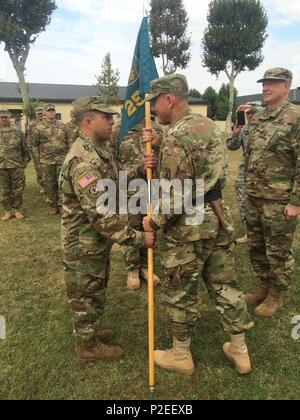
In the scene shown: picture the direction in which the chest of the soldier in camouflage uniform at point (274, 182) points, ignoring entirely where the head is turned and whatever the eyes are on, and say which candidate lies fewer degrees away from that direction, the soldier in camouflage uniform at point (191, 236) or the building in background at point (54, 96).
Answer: the soldier in camouflage uniform

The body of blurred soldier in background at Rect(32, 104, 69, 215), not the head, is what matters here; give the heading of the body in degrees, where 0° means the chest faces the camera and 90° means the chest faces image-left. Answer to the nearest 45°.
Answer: approximately 0°

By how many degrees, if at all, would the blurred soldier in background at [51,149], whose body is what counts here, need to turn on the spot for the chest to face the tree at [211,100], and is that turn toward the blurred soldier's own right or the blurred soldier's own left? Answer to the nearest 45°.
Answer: approximately 135° to the blurred soldier's own left

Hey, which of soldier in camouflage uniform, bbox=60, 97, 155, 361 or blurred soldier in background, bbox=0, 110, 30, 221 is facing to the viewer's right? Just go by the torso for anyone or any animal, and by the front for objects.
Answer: the soldier in camouflage uniform

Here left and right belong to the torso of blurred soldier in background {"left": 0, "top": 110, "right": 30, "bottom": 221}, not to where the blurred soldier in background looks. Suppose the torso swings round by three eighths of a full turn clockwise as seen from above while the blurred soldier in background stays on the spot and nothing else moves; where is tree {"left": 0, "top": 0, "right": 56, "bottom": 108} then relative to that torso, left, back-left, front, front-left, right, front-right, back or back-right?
front-right

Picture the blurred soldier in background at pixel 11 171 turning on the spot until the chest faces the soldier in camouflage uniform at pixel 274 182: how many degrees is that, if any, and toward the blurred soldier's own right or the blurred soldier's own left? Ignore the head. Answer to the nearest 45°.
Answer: approximately 45° to the blurred soldier's own left

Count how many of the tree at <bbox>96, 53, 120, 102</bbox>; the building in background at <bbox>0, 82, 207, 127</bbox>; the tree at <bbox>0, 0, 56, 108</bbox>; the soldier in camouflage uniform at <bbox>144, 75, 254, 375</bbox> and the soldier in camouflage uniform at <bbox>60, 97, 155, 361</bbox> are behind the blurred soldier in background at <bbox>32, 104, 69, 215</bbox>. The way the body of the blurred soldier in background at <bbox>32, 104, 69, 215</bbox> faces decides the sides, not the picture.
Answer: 3

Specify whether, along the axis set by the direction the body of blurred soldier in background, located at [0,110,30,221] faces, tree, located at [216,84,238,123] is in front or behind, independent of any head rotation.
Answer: behind

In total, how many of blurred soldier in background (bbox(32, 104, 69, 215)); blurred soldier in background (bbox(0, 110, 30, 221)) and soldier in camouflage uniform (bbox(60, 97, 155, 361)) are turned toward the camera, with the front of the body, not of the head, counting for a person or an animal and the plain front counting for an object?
2

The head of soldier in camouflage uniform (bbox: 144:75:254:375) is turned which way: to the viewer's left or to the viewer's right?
to the viewer's left

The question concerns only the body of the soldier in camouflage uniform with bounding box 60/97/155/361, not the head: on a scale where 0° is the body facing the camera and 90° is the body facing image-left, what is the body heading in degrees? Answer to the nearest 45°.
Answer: approximately 270°

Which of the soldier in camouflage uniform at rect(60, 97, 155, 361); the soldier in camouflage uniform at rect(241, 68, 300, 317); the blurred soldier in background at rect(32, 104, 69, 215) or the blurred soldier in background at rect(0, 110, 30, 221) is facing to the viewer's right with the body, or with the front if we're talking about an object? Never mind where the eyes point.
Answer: the soldier in camouflage uniform at rect(60, 97, 155, 361)

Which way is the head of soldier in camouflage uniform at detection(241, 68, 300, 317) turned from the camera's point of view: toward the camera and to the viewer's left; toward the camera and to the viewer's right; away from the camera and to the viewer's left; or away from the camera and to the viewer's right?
toward the camera and to the viewer's left

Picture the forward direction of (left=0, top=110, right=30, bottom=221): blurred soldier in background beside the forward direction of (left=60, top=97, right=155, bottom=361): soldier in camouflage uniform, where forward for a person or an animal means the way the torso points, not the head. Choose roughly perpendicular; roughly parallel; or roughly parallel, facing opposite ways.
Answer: roughly perpendicular

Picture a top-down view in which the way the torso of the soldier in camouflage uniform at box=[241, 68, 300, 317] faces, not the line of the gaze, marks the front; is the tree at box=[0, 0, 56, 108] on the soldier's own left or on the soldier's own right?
on the soldier's own right

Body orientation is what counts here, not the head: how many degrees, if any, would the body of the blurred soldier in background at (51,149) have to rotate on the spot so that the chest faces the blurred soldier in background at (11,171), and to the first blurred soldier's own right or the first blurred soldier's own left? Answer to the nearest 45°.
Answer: approximately 45° to the first blurred soldier's own right

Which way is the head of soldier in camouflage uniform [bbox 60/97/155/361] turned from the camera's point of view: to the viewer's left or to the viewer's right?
to the viewer's right
